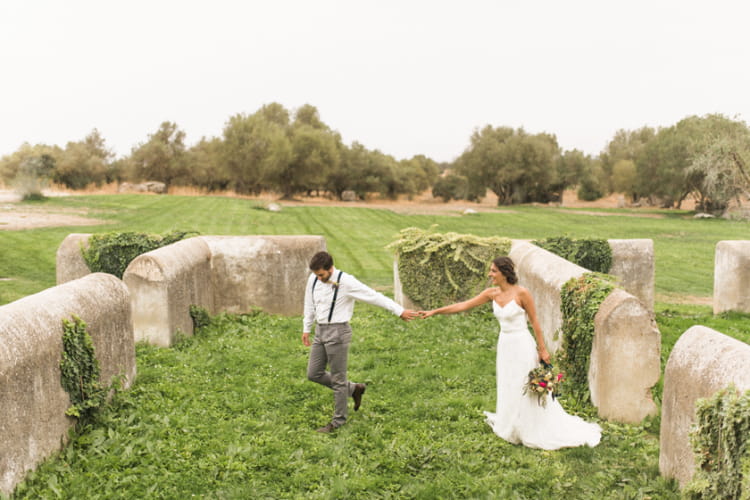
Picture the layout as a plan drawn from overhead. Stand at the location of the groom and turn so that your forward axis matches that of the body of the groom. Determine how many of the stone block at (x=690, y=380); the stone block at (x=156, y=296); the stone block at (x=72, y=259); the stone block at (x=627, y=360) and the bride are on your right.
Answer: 2

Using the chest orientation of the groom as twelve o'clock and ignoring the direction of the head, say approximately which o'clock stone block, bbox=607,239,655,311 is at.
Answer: The stone block is roughly at 6 o'clock from the groom.

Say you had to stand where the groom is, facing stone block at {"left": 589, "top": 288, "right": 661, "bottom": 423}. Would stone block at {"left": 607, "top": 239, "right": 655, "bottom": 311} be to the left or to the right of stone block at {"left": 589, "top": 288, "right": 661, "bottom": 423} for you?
left

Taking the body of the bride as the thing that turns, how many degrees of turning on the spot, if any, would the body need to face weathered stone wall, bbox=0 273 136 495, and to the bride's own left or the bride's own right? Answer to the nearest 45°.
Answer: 0° — they already face it

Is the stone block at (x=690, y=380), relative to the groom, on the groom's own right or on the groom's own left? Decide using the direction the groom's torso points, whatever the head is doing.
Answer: on the groom's own left

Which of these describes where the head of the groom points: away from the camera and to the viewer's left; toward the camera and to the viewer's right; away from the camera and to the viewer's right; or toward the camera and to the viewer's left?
toward the camera and to the viewer's left

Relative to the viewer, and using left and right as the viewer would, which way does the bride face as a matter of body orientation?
facing the viewer and to the left of the viewer

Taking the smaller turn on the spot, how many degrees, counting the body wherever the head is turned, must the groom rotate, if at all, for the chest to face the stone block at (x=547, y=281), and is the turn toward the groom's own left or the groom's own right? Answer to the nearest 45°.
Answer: approximately 180°

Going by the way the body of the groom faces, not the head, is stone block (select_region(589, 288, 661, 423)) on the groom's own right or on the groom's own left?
on the groom's own left

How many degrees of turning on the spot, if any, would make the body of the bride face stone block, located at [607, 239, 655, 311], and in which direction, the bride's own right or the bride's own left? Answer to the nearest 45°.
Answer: approximately 135° to the bride's own right

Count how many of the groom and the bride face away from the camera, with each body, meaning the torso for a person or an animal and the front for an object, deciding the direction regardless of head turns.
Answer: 0

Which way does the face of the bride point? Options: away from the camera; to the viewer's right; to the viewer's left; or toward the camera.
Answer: to the viewer's left
